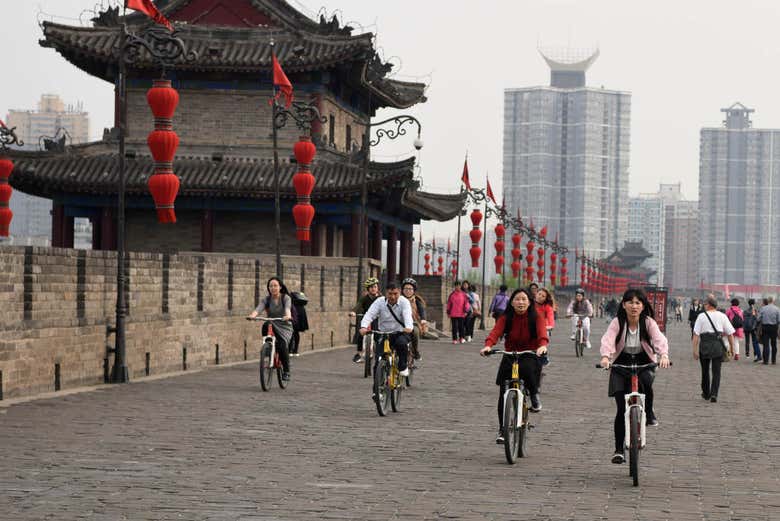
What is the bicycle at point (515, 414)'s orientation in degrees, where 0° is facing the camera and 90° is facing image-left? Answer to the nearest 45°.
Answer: approximately 0°

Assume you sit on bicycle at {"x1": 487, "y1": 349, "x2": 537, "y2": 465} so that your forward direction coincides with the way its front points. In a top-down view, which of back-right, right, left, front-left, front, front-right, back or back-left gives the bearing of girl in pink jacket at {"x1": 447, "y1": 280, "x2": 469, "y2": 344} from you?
back

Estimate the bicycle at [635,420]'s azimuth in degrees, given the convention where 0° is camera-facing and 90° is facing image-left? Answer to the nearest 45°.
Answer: approximately 0°
